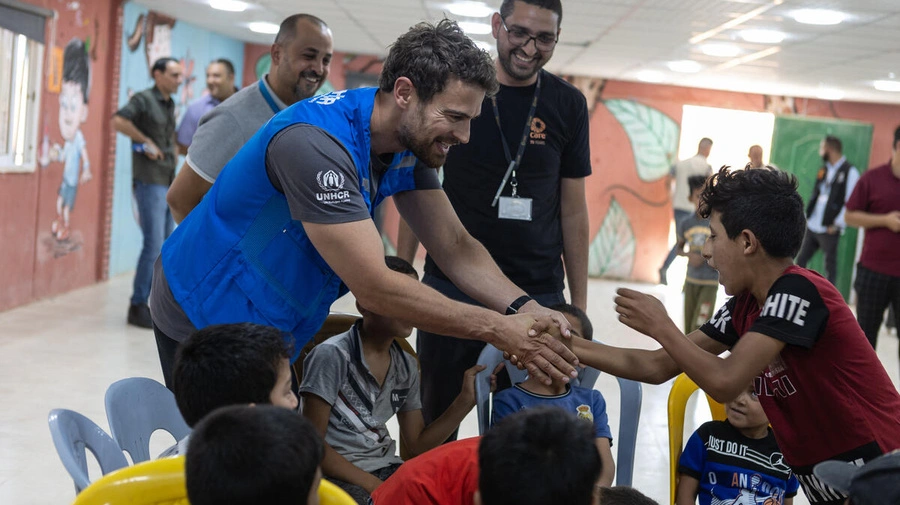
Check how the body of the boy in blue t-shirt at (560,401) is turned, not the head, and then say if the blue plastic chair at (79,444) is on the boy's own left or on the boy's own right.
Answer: on the boy's own right

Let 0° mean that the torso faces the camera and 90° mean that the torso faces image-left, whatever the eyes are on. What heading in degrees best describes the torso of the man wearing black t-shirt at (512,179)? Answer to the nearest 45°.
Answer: approximately 0°

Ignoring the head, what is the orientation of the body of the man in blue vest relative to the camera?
to the viewer's right

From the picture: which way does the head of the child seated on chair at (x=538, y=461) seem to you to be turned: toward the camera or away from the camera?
away from the camera

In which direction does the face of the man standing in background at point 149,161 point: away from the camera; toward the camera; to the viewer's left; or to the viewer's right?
to the viewer's right

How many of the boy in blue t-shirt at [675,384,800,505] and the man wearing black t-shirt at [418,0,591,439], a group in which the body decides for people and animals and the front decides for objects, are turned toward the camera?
2

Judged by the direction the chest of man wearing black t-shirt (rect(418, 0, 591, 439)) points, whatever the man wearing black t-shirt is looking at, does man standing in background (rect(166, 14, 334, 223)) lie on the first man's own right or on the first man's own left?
on the first man's own right

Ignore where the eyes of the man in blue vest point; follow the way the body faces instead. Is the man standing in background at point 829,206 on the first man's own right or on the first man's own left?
on the first man's own left

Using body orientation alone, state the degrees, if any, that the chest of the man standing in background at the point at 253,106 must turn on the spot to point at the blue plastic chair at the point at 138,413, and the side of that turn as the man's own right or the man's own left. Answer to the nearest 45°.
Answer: approximately 45° to the man's own right
